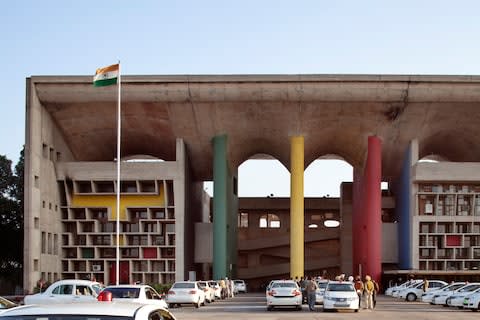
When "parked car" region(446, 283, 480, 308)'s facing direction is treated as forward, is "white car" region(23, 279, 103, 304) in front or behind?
in front

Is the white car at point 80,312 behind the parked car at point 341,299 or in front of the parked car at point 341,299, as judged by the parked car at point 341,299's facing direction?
in front

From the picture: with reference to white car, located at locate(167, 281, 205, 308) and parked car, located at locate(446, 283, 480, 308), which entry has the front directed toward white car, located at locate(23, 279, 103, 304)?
the parked car

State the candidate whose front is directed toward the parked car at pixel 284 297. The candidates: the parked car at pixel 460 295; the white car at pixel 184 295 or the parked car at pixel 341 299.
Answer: the parked car at pixel 460 295

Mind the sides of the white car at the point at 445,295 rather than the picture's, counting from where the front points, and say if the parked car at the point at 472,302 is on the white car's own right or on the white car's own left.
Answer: on the white car's own left

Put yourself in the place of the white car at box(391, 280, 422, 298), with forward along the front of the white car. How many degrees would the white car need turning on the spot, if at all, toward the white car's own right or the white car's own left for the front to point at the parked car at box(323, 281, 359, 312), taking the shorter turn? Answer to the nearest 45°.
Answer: approximately 45° to the white car's own left

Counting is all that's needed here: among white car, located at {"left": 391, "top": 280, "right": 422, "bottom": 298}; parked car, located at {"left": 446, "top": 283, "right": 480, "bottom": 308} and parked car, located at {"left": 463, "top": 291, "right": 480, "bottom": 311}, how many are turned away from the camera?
0

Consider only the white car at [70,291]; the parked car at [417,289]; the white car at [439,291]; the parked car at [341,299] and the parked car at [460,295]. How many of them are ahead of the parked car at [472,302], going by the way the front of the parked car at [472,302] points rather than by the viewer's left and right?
2

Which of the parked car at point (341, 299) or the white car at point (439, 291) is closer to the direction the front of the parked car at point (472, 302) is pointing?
the parked car

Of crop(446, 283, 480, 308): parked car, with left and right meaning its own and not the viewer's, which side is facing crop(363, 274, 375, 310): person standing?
front
